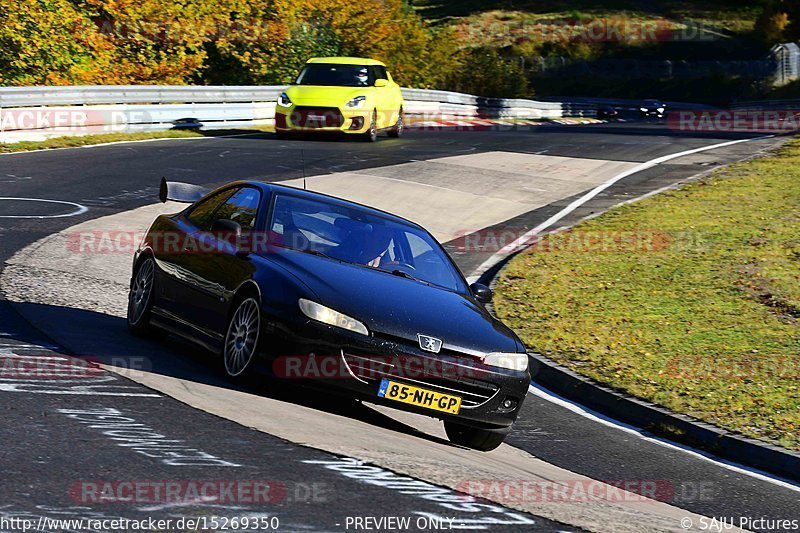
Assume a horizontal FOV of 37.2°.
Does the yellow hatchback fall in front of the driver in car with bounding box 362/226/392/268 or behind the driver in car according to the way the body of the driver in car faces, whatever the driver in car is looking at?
behind

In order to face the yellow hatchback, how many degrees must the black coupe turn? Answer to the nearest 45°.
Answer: approximately 135° to its left

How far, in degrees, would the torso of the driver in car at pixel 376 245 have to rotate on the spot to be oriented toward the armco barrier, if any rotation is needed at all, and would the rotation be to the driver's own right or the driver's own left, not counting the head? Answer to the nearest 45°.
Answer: approximately 135° to the driver's own left

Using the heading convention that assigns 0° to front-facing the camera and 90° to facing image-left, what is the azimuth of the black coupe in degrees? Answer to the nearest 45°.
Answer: approximately 315°

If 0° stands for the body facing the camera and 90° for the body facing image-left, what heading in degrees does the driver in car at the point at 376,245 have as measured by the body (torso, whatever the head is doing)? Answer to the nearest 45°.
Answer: approximately 315°

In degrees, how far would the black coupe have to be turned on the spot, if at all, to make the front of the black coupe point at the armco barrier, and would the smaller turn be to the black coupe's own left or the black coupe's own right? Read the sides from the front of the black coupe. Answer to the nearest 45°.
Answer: approximately 135° to the black coupe's own left
